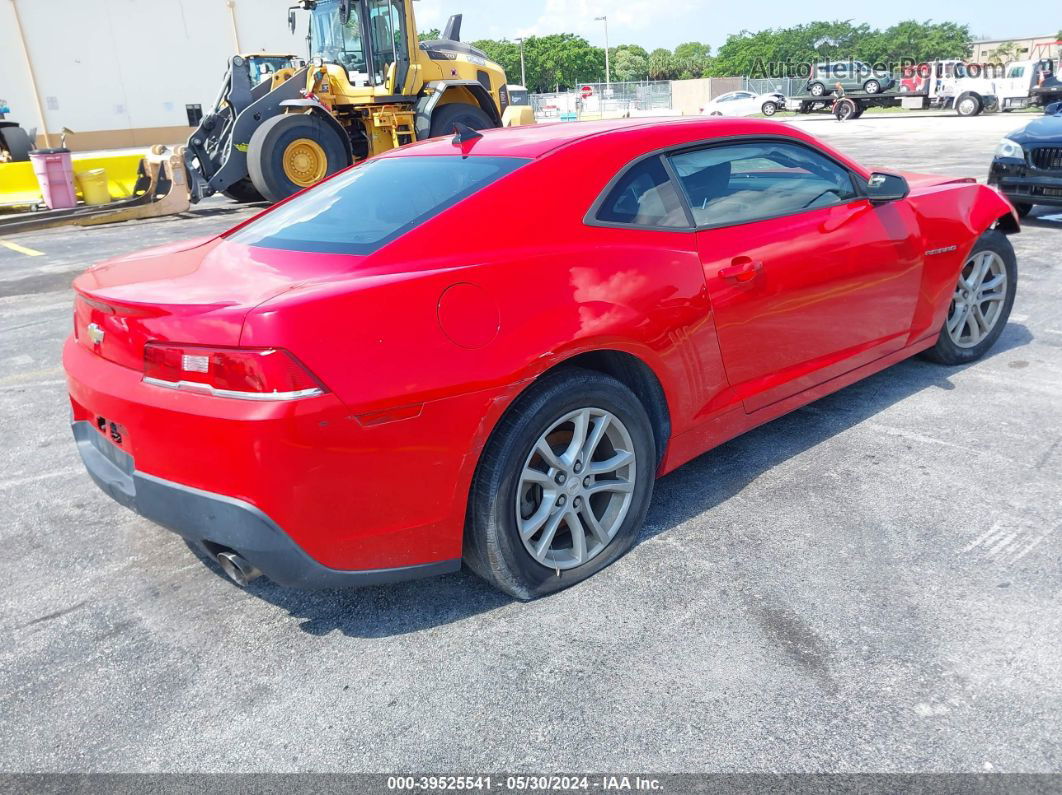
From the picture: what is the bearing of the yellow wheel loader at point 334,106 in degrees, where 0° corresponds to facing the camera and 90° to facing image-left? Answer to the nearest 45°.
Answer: approximately 45°

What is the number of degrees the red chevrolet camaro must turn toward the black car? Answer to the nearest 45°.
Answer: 0° — it already faces it

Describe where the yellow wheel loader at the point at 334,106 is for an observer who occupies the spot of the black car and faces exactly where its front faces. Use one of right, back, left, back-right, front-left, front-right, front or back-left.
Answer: front-right

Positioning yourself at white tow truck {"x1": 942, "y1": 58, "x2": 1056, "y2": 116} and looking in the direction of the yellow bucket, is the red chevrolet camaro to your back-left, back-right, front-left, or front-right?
front-left

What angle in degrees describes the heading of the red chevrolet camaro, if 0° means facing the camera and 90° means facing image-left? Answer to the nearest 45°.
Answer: approximately 225°

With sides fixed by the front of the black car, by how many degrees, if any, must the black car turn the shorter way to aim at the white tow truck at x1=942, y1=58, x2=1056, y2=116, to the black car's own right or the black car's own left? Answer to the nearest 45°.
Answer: approximately 135° to the black car's own right

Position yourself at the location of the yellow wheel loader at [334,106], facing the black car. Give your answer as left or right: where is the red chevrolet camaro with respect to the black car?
right

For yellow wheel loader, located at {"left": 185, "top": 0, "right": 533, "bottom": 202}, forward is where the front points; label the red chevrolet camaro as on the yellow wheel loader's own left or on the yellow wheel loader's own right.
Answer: on the yellow wheel loader's own left

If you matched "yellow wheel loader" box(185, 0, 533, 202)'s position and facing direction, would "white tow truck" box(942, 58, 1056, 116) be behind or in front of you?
behind

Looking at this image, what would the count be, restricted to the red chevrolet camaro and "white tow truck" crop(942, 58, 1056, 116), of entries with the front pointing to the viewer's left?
1

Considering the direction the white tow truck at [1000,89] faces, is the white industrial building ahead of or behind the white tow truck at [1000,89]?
ahead

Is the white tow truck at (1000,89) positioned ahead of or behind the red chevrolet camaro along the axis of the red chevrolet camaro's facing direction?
ahead

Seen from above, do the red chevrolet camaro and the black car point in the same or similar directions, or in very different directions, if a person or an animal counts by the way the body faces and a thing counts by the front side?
very different directions

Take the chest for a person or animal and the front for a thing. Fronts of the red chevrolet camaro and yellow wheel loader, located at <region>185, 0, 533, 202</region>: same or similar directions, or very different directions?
very different directions

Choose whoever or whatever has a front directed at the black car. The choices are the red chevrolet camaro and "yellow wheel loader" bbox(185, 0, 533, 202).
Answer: the red chevrolet camaro
